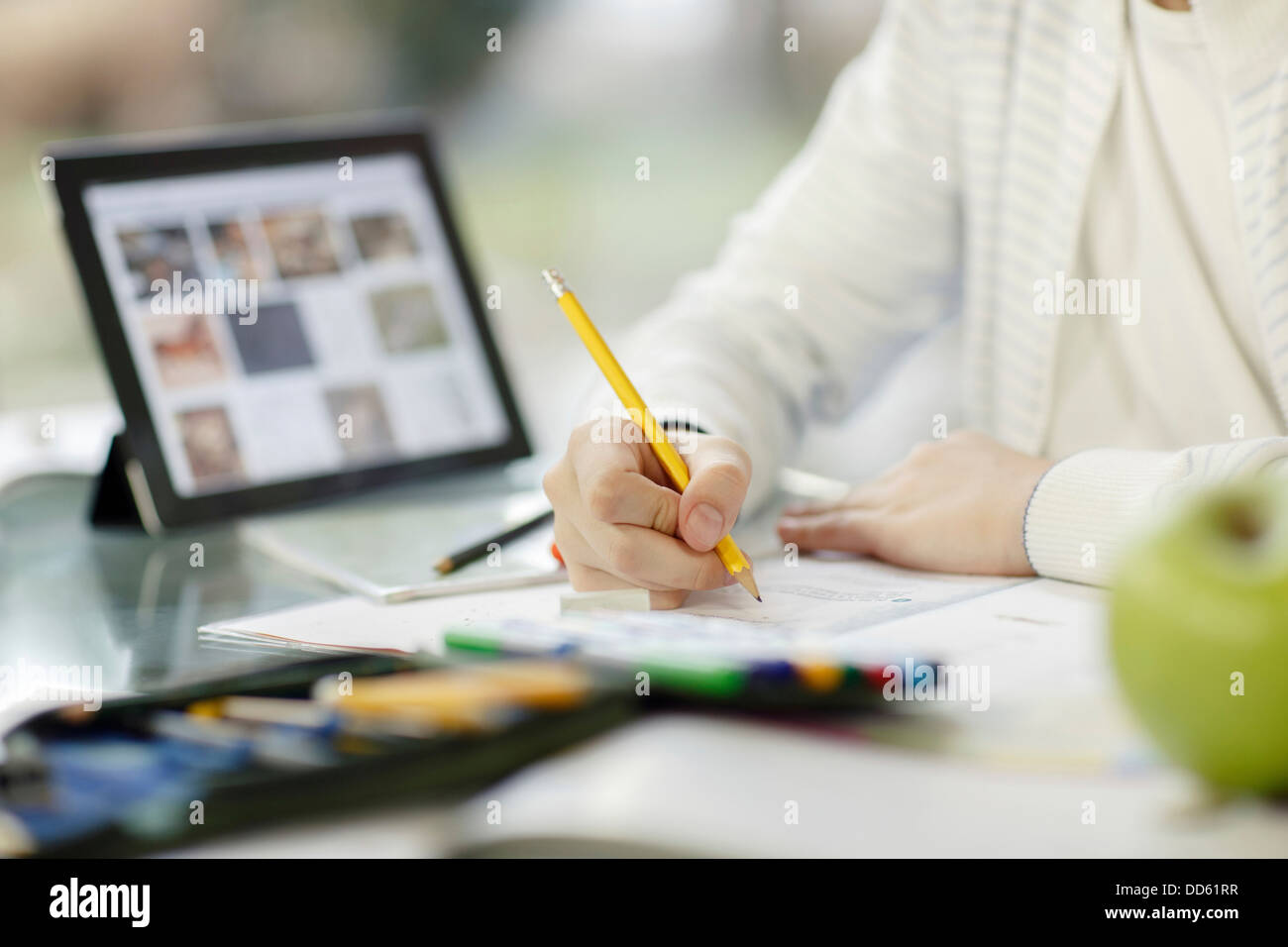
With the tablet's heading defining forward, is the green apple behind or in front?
in front

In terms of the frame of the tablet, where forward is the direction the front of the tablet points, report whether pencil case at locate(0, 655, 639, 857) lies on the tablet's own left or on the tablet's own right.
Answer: on the tablet's own right

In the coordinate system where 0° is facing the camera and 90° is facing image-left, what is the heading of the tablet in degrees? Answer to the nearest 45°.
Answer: approximately 315°
